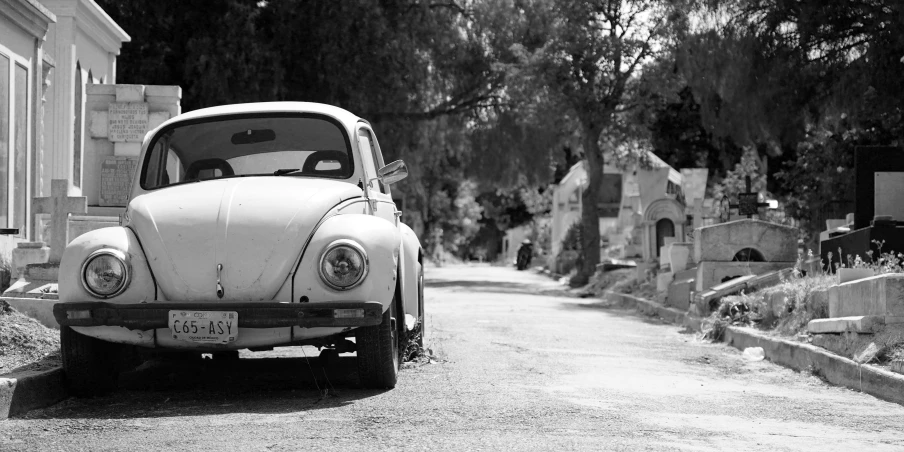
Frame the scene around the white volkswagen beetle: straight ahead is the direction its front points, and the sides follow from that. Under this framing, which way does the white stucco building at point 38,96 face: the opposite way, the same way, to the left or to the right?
to the left

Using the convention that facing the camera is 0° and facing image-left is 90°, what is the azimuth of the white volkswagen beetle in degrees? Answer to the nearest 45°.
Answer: approximately 0°

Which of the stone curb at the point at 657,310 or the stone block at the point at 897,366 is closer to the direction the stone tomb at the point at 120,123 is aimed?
the stone block

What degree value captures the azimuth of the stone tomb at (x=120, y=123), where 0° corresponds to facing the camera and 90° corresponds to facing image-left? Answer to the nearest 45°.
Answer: approximately 0°

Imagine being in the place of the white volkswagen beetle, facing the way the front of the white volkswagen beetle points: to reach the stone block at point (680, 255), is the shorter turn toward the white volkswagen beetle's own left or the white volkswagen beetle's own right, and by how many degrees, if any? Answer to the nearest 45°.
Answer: approximately 135° to the white volkswagen beetle's own left

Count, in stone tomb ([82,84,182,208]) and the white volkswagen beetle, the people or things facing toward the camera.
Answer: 2

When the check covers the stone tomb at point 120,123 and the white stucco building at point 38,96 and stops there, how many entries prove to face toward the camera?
1

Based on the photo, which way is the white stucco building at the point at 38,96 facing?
to the viewer's right

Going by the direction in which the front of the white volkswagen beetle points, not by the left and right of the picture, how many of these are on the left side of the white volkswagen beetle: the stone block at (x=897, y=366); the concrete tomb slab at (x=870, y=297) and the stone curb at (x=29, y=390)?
2

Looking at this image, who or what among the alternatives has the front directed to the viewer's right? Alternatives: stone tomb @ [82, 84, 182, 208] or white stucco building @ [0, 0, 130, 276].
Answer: the white stucco building
